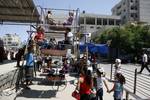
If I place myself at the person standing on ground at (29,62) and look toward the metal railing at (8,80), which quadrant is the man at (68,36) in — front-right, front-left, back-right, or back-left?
back-left

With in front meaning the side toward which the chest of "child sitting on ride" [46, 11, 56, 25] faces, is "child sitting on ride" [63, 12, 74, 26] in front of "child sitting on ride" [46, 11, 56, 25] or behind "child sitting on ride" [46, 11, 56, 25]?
in front
